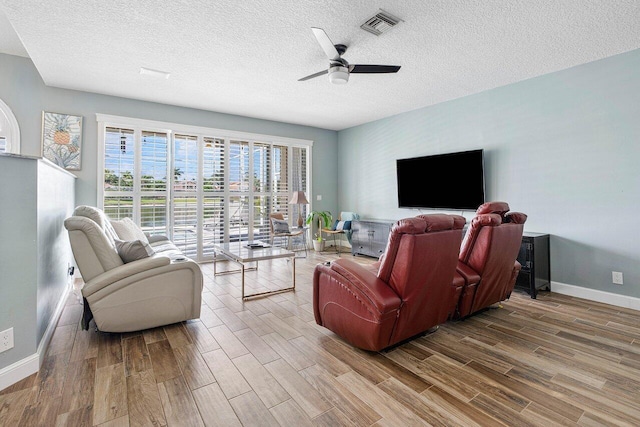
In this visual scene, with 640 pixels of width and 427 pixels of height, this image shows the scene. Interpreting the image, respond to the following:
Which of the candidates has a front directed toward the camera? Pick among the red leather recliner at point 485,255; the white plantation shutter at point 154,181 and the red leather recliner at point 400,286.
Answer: the white plantation shutter

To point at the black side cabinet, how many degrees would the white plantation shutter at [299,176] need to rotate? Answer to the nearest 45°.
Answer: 0° — it already faces it

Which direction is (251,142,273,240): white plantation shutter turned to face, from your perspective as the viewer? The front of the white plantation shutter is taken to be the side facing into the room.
facing the viewer

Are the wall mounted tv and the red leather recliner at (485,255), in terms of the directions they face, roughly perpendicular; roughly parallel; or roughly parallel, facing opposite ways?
roughly perpendicular

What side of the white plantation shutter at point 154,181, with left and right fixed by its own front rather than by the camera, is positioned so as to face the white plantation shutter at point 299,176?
left

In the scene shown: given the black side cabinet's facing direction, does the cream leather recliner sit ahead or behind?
ahead

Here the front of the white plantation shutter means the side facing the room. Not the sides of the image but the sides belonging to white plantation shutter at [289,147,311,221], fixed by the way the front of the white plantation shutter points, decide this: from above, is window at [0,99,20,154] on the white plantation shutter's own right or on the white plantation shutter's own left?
on the white plantation shutter's own right

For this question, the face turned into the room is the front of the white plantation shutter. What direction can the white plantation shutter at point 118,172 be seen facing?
toward the camera

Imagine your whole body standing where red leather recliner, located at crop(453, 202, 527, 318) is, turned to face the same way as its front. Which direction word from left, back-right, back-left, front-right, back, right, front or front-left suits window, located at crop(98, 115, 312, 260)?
front-left

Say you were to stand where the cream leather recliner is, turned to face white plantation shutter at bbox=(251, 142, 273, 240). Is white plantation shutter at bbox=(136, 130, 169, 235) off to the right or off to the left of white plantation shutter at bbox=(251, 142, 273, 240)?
left

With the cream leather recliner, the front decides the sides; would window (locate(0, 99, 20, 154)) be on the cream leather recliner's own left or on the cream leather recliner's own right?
on the cream leather recliner's own left

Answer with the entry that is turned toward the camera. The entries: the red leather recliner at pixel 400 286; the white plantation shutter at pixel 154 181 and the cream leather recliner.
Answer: the white plantation shutter

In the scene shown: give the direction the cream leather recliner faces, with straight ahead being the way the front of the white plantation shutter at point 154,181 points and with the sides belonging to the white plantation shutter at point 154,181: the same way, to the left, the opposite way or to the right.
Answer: to the left

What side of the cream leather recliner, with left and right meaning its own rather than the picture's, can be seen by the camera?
right

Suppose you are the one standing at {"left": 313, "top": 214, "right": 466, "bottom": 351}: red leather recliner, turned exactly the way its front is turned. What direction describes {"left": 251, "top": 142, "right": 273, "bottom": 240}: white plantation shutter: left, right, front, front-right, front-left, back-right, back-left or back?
front

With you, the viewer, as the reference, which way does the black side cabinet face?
facing the viewer and to the left of the viewer

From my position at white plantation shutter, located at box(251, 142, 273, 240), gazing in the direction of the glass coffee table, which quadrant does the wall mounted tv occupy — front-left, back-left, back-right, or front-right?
front-left

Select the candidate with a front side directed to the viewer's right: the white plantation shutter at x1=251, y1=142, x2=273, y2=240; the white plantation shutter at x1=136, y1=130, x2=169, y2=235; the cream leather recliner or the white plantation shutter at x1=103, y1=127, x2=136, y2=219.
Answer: the cream leather recliner

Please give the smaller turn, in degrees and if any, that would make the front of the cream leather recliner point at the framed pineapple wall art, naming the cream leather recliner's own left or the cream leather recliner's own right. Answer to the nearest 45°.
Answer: approximately 90° to the cream leather recliner's own left
